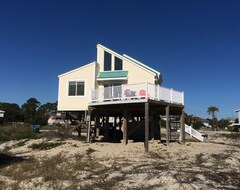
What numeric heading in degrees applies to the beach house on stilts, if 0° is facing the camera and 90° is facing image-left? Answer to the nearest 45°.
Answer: approximately 0°
